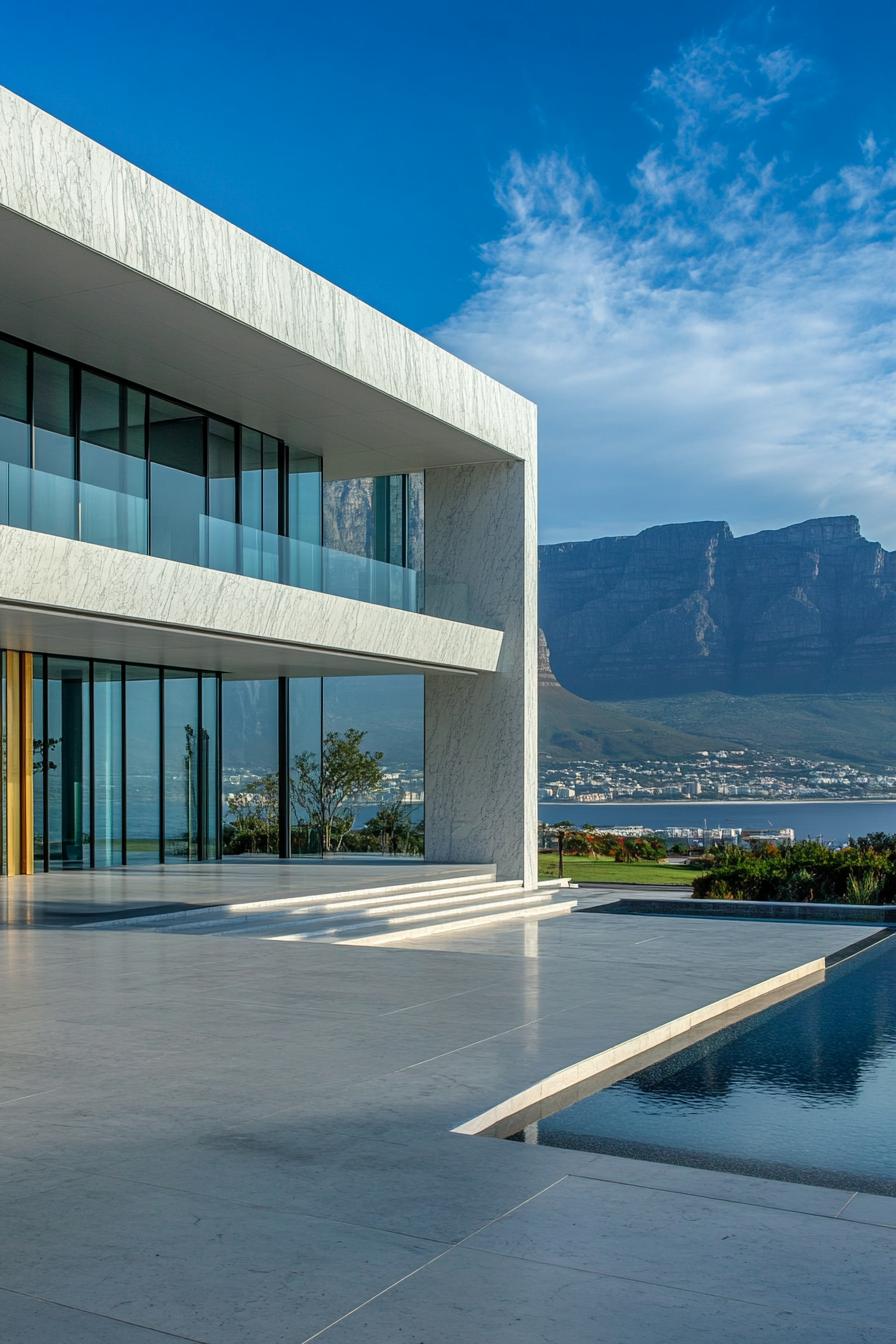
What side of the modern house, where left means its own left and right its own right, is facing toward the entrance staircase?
front

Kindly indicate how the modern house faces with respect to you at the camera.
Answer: facing the viewer and to the right of the viewer
